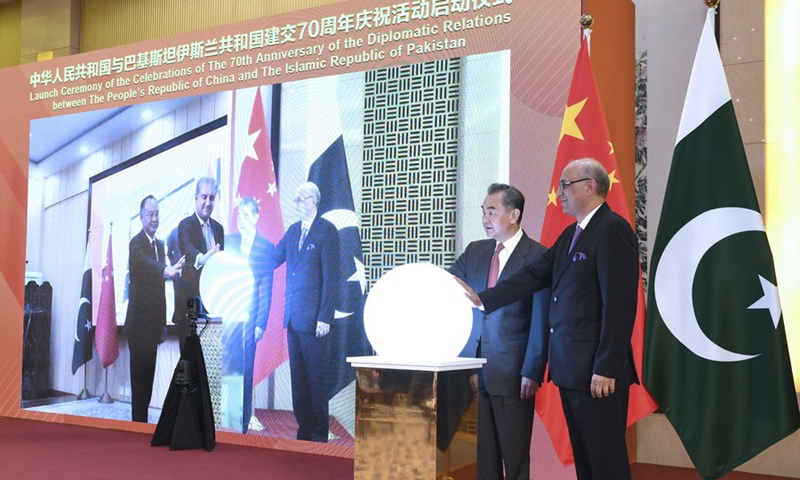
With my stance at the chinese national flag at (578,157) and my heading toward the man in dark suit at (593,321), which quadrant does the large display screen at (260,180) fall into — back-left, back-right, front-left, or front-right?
back-right

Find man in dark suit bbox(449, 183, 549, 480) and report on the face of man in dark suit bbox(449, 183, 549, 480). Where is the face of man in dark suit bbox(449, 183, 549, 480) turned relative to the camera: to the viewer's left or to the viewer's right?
to the viewer's left

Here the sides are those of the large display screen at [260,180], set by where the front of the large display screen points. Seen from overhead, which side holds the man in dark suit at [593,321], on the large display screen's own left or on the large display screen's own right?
on the large display screen's own left

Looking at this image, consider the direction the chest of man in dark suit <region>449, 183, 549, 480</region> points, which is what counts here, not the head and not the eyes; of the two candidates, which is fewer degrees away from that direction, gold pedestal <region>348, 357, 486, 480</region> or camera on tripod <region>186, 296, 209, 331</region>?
the gold pedestal

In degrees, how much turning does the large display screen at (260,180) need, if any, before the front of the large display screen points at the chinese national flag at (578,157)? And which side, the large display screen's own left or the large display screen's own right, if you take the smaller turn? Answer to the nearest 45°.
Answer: approximately 90° to the large display screen's own left

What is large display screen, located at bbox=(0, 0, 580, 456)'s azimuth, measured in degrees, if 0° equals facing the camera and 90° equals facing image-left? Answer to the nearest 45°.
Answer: approximately 45°

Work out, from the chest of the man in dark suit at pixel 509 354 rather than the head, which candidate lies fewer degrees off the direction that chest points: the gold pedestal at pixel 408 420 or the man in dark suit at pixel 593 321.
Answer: the gold pedestal

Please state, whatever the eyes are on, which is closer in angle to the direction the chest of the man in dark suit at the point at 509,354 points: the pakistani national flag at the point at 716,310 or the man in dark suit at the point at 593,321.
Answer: the man in dark suit

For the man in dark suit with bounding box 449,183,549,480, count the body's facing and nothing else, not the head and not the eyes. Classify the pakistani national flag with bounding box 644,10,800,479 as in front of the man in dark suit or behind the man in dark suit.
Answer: behind

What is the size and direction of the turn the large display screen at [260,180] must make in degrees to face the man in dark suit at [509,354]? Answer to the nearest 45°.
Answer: approximately 90° to its left
